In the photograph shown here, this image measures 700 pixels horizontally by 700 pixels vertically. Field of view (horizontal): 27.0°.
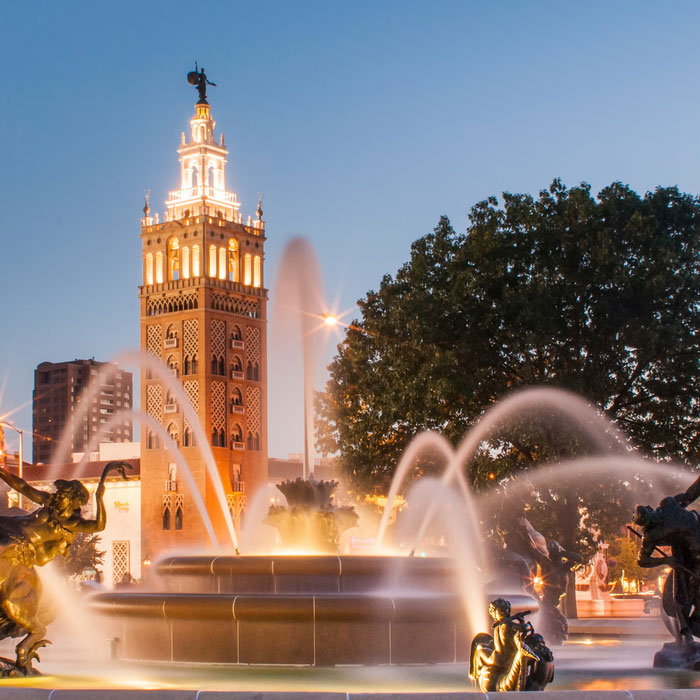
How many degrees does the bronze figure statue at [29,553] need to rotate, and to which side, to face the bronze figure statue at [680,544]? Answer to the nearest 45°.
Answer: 0° — it already faces it

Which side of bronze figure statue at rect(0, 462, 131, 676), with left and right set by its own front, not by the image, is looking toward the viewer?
right

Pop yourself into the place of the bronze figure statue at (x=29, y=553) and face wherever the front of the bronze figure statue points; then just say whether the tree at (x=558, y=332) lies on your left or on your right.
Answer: on your left

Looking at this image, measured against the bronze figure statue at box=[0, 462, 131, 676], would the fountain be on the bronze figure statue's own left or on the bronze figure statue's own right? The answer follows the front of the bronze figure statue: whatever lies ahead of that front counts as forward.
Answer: on the bronze figure statue's own left

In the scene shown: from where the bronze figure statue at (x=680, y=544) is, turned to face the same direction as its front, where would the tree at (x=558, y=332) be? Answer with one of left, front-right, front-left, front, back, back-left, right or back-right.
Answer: right

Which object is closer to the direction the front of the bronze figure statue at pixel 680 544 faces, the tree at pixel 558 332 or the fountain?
the fountain

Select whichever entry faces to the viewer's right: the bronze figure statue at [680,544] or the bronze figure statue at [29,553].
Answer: the bronze figure statue at [29,553]

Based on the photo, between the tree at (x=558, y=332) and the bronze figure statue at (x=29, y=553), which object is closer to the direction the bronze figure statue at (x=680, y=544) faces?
the bronze figure statue

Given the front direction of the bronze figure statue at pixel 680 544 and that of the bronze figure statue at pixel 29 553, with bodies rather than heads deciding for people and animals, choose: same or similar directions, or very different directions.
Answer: very different directions

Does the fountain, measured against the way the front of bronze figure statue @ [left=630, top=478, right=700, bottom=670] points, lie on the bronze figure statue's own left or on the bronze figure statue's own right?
on the bronze figure statue's own right

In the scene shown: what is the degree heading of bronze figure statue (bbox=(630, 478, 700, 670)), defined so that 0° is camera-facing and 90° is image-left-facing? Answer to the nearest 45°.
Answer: approximately 90°

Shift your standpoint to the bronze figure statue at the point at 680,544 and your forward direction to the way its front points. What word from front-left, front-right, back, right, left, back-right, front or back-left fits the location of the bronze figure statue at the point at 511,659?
front-left

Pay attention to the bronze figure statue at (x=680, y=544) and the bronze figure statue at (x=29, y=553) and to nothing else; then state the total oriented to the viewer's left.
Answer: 1

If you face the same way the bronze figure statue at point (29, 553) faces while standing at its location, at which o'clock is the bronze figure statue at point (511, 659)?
the bronze figure statue at point (511, 659) is roughly at 1 o'clock from the bronze figure statue at point (29, 553).
